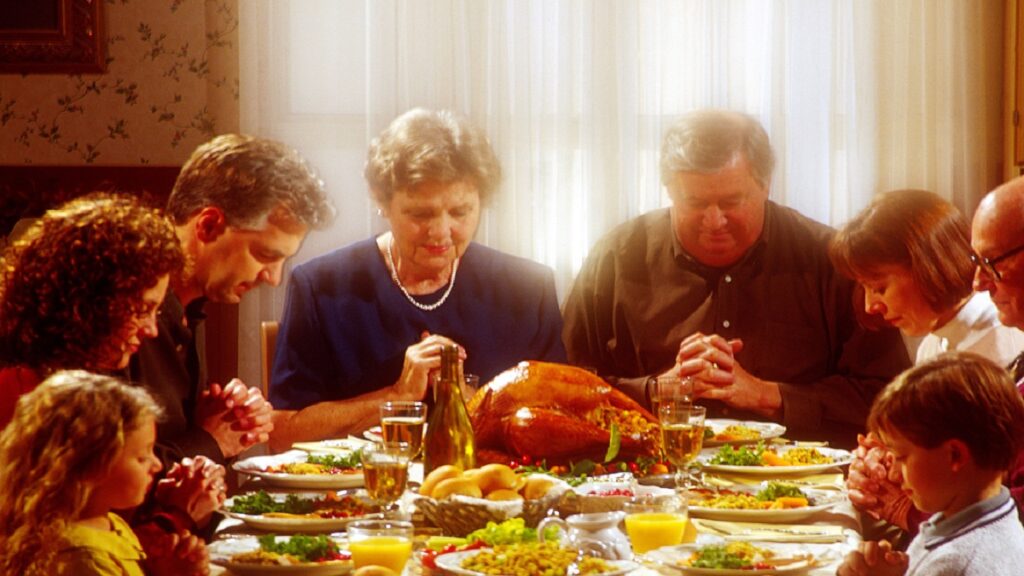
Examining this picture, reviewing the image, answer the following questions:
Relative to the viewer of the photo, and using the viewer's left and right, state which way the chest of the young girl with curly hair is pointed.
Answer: facing to the right of the viewer

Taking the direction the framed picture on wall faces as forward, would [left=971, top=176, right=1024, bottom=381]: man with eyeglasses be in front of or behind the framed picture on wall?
in front

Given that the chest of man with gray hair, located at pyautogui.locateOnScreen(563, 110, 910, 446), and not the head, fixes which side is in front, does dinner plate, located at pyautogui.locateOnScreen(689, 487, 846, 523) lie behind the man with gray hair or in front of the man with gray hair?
in front

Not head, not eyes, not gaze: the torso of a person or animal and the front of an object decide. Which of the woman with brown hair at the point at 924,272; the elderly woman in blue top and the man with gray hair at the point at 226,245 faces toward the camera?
the elderly woman in blue top

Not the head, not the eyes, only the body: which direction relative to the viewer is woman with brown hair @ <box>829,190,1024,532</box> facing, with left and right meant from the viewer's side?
facing to the left of the viewer

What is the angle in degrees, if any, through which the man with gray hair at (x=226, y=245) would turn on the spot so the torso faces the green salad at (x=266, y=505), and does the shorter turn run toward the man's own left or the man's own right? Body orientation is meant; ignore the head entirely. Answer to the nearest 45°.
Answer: approximately 90° to the man's own right

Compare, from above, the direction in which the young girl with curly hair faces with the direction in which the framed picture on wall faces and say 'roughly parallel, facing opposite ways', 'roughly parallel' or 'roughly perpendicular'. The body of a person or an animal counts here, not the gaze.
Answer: roughly perpendicular

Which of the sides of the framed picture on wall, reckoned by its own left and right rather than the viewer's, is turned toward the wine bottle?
front

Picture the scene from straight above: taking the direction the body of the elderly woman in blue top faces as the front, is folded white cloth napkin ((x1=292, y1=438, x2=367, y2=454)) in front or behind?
in front

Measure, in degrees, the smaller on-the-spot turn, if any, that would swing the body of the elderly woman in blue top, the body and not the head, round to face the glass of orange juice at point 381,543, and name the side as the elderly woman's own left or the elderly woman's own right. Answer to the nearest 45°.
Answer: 0° — they already face it

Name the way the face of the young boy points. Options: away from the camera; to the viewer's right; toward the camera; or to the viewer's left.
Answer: to the viewer's left

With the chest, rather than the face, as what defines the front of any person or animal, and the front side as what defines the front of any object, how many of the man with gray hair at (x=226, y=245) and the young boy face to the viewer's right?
1

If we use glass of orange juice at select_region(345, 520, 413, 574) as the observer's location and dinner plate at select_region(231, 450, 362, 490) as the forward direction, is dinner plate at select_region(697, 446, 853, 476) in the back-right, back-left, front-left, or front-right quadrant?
front-right

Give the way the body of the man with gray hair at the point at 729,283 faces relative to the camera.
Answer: toward the camera

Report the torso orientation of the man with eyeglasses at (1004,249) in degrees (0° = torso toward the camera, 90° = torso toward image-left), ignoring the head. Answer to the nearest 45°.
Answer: approximately 90°
